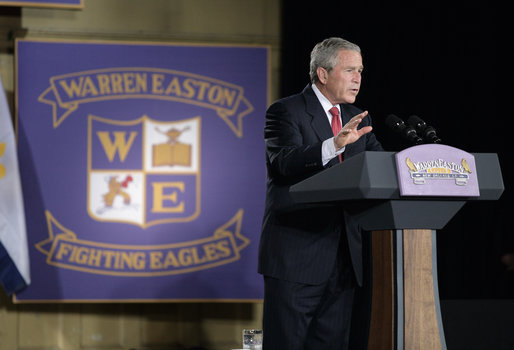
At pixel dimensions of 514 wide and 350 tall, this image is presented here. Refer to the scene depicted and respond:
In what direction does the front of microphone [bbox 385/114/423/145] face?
to the viewer's left

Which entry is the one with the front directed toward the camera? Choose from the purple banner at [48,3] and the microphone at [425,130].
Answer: the purple banner

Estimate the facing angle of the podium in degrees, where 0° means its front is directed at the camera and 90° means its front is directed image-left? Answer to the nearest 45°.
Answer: approximately 315°

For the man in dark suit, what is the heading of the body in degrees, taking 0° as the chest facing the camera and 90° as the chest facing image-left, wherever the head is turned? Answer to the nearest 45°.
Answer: approximately 315°

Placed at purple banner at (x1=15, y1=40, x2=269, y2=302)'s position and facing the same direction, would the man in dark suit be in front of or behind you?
in front

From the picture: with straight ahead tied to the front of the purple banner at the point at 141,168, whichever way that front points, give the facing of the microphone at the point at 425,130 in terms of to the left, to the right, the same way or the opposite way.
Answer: to the right

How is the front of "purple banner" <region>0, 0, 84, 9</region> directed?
toward the camera

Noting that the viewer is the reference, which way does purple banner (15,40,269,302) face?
facing the viewer

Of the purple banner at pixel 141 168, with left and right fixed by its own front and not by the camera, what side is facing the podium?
front

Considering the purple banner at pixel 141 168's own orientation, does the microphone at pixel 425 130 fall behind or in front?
in front

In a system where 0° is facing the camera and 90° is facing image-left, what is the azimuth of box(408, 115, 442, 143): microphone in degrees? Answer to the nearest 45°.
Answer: approximately 90°

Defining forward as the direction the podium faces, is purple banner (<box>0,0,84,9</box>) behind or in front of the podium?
behind

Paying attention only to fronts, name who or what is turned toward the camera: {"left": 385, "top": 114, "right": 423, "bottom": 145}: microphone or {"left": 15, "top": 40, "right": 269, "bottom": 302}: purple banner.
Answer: the purple banner

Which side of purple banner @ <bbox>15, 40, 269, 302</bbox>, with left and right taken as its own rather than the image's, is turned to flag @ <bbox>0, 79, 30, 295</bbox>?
right
